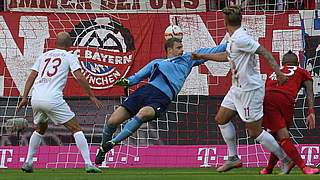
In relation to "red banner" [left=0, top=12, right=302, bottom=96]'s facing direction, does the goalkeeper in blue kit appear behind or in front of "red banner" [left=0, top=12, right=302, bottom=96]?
in front

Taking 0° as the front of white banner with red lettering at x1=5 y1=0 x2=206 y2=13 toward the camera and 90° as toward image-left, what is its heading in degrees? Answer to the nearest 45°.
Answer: approximately 0°

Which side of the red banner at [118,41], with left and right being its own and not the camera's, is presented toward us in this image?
front

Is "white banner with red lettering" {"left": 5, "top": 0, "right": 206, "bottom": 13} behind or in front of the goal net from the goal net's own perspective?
behind

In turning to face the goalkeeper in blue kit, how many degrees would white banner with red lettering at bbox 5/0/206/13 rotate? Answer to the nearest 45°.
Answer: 0° — it already faces them

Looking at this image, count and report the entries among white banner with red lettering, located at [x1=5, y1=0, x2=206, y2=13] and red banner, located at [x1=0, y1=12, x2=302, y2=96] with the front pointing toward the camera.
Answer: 2

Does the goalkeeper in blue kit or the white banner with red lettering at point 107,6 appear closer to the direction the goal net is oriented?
the goalkeeper in blue kit

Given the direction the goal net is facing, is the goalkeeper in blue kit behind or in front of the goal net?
in front

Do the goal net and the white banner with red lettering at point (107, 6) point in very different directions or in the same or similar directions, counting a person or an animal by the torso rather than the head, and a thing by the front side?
same or similar directions

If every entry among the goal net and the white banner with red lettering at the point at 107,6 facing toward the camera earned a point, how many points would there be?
2

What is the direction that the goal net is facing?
toward the camera

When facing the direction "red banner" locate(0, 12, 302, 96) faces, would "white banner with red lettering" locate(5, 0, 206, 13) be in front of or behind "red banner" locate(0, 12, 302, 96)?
behind
